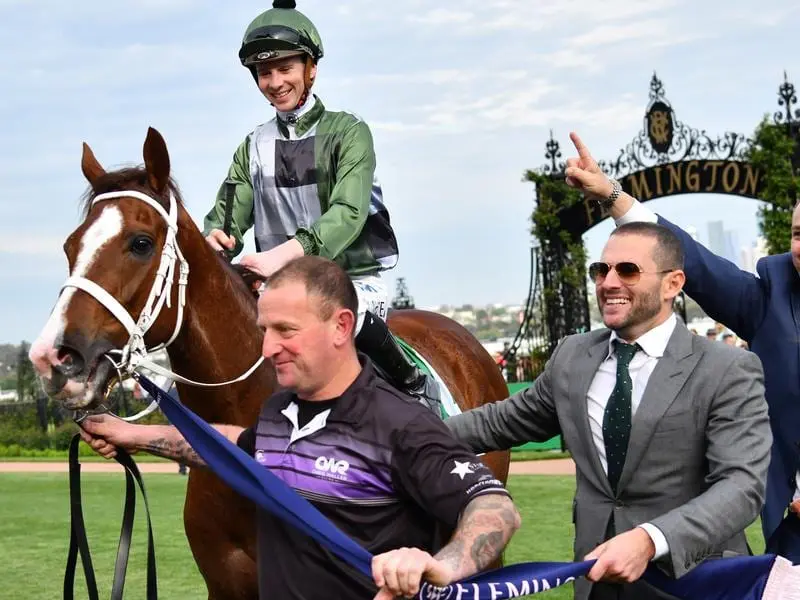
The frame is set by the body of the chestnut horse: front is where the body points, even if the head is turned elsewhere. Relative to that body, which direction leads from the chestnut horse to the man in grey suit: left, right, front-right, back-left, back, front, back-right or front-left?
left

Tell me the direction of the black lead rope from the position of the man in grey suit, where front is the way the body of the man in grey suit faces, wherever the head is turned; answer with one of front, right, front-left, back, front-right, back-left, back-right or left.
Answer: front-right

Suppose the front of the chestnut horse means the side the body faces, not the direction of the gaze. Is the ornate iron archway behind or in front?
behind

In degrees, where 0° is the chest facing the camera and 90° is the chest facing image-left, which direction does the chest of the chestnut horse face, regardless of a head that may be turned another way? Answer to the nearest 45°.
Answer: approximately 45°

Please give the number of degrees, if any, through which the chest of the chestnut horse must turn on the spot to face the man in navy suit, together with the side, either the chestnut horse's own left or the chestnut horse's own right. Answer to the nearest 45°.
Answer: approximately 135° to the chestnut horse's own left

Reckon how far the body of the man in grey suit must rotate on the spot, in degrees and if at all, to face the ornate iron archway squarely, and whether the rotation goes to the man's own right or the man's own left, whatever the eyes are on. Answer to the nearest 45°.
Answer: approximately 135° to the man's own right

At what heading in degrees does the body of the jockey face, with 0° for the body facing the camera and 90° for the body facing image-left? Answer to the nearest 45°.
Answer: approximately 45°

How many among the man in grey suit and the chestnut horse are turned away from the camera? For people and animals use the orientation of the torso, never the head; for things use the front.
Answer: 0
